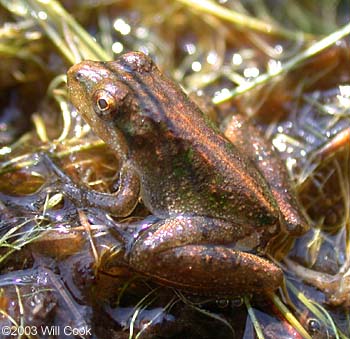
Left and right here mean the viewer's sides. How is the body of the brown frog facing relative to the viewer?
facing away from the viewer and to the left of the viewer
